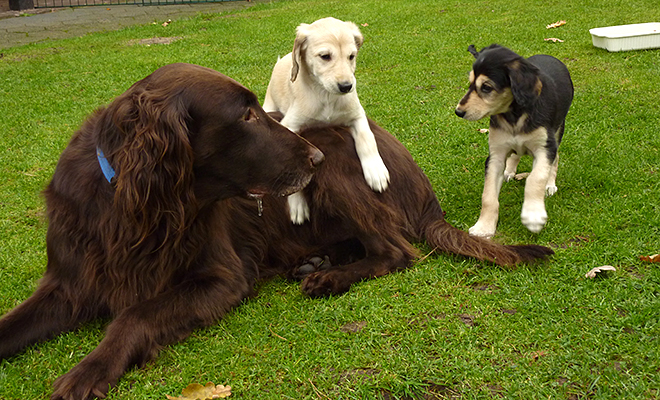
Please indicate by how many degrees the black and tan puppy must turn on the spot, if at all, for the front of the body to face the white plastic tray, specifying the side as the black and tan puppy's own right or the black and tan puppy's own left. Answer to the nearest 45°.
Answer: approximately 135° to the black and tan puppy's own right

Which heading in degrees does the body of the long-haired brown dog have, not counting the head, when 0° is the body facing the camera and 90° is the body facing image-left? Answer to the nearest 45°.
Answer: approximately 45°

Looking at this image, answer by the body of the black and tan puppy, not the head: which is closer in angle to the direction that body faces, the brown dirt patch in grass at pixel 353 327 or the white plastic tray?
the brown dirt patch in grass

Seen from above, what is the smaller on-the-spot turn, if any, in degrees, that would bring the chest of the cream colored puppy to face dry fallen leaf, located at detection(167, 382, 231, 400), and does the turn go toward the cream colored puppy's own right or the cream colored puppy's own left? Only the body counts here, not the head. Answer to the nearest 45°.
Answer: approximately 45° to the cream colored puppy's own right

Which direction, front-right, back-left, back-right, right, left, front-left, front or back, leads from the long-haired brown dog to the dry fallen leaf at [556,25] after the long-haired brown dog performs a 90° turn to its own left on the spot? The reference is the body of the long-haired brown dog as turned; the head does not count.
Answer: left

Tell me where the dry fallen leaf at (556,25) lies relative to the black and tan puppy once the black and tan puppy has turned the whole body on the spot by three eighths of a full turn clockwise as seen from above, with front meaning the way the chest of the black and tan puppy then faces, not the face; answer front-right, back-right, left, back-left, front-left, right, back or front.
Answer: front

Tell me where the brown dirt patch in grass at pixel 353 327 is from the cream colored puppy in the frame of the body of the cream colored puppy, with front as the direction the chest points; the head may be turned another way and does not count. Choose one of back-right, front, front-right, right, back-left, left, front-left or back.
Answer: front-right

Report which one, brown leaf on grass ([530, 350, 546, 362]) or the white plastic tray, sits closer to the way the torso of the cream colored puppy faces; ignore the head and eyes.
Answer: the brown leaf on grass

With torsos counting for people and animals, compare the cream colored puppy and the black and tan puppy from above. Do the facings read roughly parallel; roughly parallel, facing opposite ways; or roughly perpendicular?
roughly perpendicular

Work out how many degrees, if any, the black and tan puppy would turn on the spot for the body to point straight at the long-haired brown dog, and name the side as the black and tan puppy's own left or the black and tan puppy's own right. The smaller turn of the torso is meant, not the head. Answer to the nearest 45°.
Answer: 0° — it already faces it
